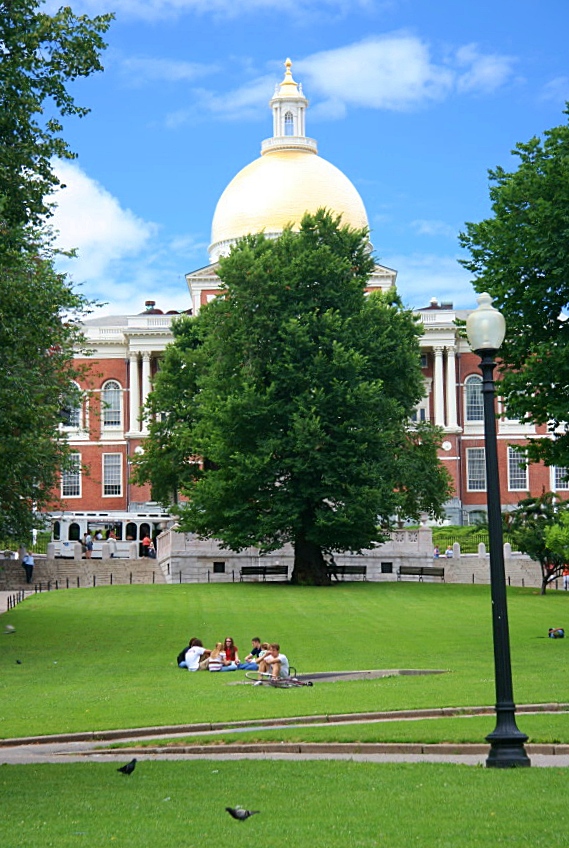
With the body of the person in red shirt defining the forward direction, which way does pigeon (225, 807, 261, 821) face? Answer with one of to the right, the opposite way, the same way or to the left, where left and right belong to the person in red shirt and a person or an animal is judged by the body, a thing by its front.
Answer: to the right

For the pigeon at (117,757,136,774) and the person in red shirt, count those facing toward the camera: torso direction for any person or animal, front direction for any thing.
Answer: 1

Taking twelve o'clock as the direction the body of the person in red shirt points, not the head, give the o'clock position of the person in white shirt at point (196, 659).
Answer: The person in white shirt is roughly at 2 o'clock from the person in red shirt.

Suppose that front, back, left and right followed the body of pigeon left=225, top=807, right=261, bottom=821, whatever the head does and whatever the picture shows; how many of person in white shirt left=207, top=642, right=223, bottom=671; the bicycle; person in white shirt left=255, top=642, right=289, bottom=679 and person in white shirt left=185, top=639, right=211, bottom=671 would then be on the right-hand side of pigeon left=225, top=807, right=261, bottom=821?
4

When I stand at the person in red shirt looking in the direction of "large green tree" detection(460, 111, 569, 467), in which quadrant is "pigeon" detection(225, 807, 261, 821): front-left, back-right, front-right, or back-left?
back-right

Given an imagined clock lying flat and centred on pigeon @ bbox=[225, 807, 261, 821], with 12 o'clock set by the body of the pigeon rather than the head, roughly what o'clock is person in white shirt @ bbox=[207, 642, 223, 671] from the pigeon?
The person in white shirt is roughly at 3 o'clock from the pigeon.

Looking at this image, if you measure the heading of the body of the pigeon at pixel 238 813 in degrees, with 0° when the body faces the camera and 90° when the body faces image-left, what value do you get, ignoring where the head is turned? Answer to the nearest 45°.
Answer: approximately 90°

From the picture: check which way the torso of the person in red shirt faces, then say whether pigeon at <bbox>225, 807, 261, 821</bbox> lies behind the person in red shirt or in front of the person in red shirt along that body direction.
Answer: in front

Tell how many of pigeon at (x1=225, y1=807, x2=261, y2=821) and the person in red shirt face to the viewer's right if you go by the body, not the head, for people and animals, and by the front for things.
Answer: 0
